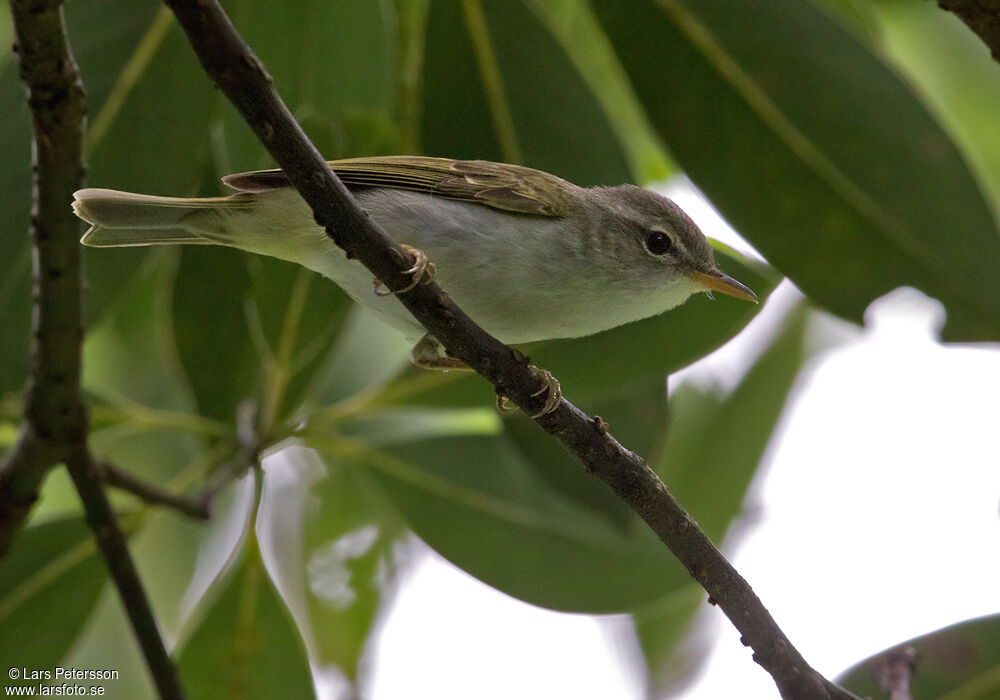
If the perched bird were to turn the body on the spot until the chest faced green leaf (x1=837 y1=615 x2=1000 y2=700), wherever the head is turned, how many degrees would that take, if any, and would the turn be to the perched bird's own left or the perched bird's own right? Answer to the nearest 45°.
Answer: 0° — it already faces it

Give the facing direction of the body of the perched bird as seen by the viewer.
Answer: to the viewer's right

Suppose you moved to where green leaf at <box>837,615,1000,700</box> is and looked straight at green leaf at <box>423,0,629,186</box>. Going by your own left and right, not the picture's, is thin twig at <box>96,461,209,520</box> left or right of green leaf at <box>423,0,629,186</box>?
left
